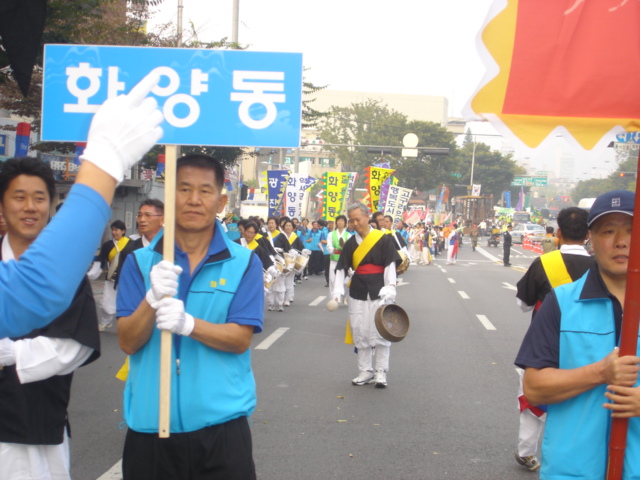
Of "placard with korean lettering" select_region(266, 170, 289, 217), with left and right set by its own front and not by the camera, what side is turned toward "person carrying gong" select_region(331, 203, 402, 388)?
front

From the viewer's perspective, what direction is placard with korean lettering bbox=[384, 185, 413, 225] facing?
toward the camera

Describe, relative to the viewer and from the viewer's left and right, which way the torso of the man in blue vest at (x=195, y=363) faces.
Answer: facing the viewer

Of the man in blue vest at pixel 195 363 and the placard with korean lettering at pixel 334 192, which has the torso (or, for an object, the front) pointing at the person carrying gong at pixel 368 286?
the placard with korean lettering

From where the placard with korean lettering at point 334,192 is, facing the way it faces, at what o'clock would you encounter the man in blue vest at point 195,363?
The man in blue vest is roughly at 12 o'clock from the placard with korean lettering.

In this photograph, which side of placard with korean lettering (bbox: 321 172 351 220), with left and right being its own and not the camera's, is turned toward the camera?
front

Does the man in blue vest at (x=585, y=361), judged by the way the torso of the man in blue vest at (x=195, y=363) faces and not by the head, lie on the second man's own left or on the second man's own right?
on the second man's own left

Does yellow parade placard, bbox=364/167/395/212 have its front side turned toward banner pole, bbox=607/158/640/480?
yes

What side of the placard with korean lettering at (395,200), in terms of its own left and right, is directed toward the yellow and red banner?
front
